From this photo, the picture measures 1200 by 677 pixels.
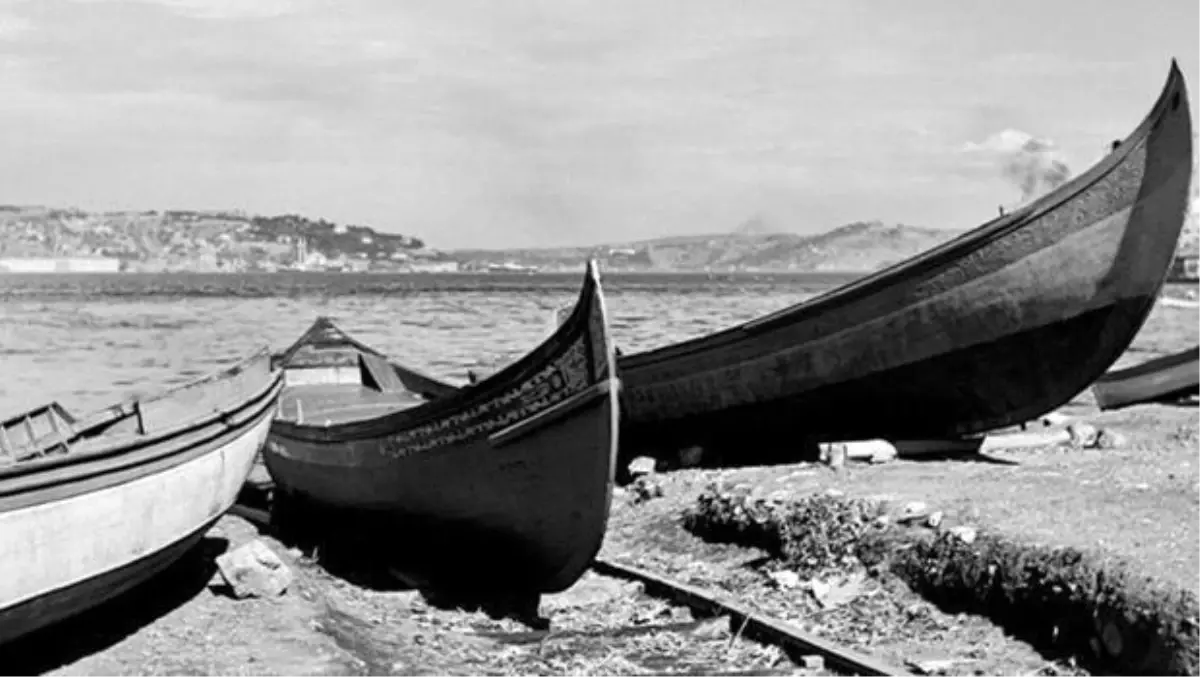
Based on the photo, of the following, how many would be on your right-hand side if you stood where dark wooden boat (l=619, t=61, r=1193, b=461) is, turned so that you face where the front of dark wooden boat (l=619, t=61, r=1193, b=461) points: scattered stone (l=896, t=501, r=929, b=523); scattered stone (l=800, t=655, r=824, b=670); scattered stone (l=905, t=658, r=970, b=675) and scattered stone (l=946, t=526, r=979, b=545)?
4

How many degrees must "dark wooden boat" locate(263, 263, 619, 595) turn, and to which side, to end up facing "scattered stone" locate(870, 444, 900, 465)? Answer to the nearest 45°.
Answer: approximately 90° to its left

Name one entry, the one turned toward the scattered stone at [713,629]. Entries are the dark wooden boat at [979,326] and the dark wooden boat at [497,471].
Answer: the dark wooden boat at [497,471]

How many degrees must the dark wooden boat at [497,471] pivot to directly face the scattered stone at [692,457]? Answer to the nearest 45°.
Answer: approximately 90° to its left

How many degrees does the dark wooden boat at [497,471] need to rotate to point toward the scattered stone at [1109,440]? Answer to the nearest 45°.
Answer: approximately 45° to its left

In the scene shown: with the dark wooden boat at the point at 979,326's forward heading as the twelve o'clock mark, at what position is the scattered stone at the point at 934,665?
The scattered stone is roughly at 3 o'clock from the dark wooden boat.

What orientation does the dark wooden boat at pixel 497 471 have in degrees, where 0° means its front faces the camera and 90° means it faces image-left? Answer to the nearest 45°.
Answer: approximately 315°

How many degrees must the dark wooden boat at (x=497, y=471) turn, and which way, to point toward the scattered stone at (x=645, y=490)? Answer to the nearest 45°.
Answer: approximately 90° to its left

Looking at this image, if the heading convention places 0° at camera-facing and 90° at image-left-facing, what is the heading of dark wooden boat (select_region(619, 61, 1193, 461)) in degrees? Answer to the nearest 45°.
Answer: approximately 270°

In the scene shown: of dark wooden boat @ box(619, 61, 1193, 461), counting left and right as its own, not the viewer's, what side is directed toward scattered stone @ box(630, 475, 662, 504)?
back
